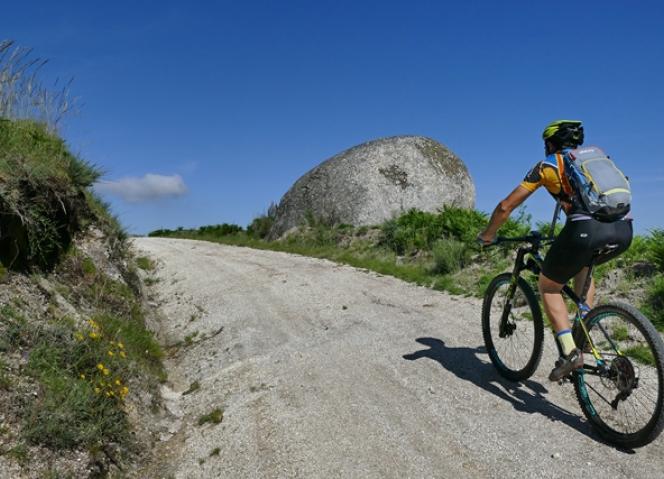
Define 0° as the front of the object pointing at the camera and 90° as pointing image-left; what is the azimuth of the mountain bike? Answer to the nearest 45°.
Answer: approximately 135°

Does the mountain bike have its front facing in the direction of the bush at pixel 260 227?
yes

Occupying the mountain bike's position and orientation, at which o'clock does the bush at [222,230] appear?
The bush is roughly at 12 o'clock from the mountain bike.

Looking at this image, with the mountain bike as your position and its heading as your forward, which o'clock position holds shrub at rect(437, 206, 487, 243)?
The shrub is roughly at 1 o'clock from the mountain bike.

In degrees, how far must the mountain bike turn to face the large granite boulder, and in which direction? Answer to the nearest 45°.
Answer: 0° — it already faces it
